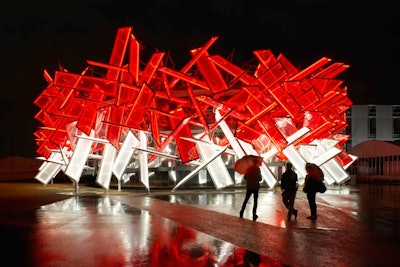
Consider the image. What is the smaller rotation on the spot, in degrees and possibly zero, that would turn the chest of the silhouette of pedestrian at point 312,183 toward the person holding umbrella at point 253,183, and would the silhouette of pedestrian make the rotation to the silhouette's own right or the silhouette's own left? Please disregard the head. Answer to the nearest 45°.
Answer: approximately 45° to the silhouette's own left
